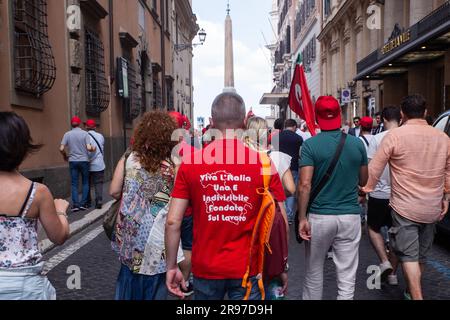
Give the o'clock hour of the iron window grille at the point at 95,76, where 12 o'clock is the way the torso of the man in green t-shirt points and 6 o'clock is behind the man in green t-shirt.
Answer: The iron window grille is roughly at 11 o'clock from the man in green t-shirt.

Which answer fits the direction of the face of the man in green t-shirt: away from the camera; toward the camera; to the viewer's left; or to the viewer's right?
away from the camera

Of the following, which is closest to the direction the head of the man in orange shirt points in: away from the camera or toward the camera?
away from the camera

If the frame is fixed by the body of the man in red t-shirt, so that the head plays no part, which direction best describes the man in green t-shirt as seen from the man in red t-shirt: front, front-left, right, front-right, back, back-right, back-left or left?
front-right

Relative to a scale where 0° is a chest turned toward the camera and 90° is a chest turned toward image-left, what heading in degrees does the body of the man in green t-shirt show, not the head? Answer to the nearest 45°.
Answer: approximately 180°

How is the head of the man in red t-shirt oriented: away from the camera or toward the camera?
away from the camera

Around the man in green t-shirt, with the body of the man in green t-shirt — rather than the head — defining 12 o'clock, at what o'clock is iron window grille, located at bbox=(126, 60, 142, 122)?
The iron window grille is roughly at 11 o'clock from the man in green t-shirt.

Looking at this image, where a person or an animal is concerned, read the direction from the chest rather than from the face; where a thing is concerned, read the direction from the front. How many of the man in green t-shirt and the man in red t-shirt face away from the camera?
2

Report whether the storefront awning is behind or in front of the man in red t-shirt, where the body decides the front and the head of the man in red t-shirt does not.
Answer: in front

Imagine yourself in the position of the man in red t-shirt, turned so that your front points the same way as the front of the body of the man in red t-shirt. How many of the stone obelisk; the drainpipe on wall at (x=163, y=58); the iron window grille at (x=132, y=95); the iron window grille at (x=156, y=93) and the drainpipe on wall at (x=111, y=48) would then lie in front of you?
5

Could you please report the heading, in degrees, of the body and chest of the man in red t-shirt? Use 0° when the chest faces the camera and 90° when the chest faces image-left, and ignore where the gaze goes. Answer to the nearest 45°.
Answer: approximately 180°

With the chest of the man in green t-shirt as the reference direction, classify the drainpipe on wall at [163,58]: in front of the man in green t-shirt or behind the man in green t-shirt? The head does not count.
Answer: in front

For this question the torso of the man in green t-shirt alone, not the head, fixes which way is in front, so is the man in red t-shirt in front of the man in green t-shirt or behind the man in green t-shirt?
behind

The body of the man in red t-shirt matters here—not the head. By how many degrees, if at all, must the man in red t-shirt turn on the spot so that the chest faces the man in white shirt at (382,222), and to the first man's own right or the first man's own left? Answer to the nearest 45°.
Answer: approximately 45° to the first man's own right

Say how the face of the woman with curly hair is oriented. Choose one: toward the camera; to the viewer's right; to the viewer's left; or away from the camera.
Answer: away from the camera

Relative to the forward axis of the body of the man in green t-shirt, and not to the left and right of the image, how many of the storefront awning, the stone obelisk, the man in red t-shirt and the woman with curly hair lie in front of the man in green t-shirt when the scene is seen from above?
2
